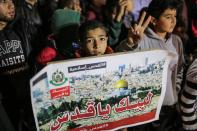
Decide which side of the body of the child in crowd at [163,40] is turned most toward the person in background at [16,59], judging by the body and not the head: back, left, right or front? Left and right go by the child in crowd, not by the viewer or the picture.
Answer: right

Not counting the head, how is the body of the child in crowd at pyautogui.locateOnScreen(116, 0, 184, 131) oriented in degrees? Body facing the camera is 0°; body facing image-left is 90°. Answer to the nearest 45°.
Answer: approximately 315°

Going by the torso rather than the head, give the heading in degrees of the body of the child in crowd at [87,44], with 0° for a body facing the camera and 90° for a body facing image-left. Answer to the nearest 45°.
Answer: approximately 0°

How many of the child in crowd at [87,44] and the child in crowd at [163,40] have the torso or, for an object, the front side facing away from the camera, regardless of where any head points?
0
